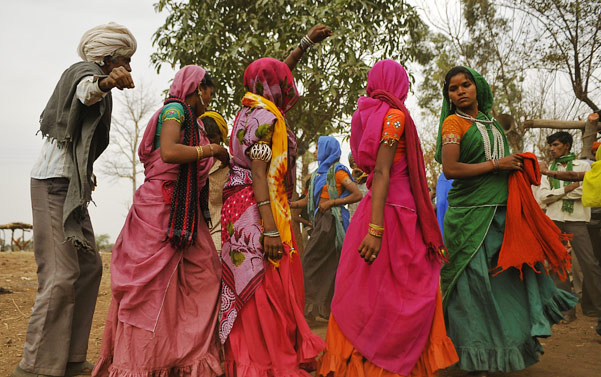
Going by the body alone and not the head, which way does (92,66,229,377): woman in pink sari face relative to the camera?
to the viewer's right

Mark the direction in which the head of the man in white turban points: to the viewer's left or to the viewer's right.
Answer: to the viewer's right

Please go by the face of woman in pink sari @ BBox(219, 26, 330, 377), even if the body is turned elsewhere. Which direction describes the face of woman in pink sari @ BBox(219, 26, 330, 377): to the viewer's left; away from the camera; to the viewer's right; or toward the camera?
away from the camera

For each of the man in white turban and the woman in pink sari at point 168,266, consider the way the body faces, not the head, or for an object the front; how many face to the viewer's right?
2

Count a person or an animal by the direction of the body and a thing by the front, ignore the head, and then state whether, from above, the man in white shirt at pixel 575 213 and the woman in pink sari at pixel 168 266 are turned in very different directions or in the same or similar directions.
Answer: very different directions

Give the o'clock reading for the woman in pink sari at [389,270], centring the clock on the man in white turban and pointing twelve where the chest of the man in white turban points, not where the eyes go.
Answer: The woman in pink sari is roughly at 1 o'clock from the man in white turban.

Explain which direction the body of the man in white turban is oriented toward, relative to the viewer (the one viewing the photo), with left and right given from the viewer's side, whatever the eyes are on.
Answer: facing to the right of the viewer

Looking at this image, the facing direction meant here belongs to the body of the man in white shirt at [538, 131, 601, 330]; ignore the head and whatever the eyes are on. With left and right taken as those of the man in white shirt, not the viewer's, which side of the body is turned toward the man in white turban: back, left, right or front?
front

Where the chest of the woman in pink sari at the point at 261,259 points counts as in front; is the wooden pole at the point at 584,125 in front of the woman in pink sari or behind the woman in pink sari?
in front

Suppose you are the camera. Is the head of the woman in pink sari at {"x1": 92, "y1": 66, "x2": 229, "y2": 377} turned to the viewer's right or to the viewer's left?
to the viewer's right
